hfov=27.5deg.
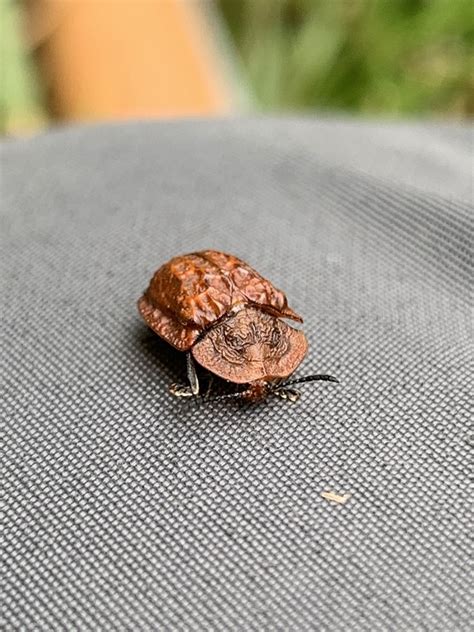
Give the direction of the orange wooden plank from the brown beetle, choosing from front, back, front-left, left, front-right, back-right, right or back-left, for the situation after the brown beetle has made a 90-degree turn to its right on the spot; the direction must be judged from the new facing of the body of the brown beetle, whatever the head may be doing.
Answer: back-right

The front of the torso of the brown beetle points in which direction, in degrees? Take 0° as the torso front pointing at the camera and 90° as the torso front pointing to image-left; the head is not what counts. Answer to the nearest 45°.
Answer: approximately 315°
